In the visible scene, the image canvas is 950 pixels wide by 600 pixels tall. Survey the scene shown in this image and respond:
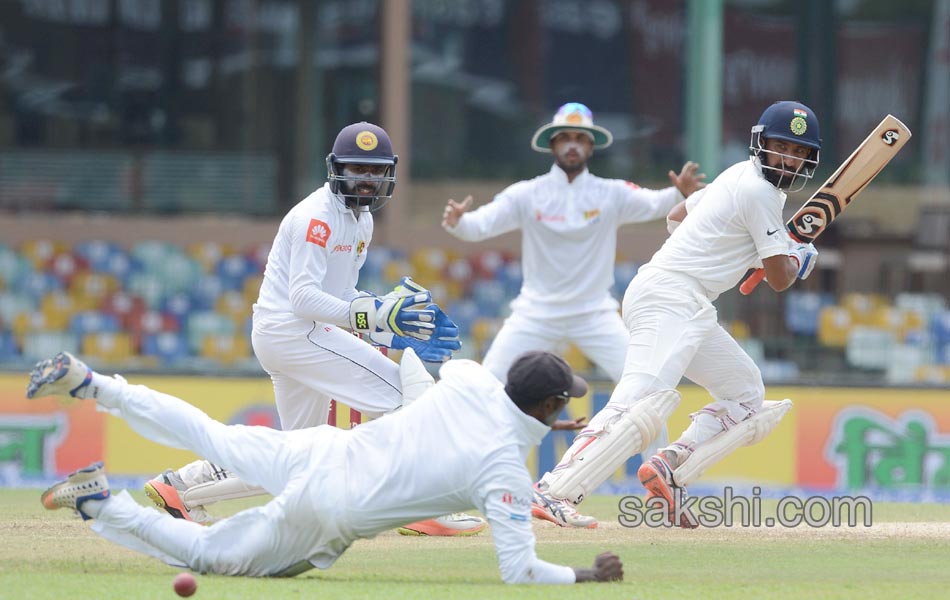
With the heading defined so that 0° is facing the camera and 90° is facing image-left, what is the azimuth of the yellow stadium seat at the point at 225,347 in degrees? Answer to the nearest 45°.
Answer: approximately 0°

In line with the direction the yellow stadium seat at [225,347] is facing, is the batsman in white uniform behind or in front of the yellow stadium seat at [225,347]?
in front

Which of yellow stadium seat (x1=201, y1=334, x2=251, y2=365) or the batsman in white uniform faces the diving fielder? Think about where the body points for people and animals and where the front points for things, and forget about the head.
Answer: the yellow stadium seat

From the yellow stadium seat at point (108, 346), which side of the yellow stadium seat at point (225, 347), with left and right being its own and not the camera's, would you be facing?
right

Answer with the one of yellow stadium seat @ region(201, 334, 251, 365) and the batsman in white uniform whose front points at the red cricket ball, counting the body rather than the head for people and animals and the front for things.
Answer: the yellow stadium seat

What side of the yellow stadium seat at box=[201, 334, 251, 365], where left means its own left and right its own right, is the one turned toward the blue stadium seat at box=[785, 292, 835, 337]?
left

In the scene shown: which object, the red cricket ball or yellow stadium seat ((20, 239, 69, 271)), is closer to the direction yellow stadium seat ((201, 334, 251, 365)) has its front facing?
the red cricket ball
